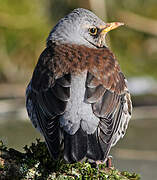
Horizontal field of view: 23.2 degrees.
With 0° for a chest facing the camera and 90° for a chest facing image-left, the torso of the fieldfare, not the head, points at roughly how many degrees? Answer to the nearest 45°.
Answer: approximately 180°
